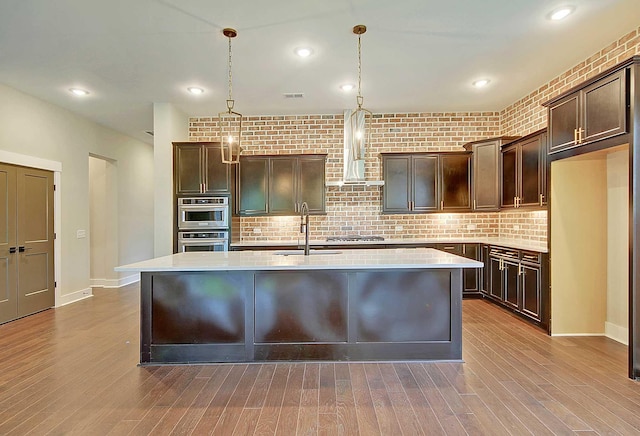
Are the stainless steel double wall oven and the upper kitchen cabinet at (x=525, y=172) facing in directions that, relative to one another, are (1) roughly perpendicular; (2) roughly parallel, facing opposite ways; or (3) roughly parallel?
roughly perpendicular

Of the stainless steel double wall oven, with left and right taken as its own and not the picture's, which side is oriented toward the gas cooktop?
left

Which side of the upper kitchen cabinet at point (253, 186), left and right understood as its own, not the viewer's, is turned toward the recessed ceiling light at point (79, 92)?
right

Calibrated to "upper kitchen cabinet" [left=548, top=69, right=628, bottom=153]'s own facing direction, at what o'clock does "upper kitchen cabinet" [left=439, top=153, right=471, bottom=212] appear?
"upper kitchen cabinet" [left=439, top=153, right=471, bottom=212] is roughly at 3 o'clock from "upper kitchen cabinet" [left=548, top=69, right=628, bottom=153].

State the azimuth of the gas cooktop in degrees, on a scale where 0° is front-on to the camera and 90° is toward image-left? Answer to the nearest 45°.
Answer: approximately 0°

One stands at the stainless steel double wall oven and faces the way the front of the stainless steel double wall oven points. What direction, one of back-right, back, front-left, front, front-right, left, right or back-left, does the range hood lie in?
left

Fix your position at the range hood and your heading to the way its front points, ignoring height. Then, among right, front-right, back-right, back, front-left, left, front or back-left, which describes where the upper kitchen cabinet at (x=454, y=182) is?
left

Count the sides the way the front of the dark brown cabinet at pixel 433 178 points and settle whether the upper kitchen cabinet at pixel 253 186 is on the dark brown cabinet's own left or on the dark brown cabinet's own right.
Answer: on the dark brown cabinet's own right

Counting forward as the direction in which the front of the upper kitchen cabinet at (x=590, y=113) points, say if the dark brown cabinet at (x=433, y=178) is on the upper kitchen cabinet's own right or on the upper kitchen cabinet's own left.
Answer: on the upper kitchen cabinet's own right

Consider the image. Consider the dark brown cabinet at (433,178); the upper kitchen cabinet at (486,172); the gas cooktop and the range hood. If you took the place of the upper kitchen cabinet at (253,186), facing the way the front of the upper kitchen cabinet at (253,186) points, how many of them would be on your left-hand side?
4

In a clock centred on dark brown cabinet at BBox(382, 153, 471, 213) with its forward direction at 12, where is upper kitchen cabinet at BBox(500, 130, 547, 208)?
The upper kitchen cabinet is roughly at 10 o'clock from the dark brown cabinet.
